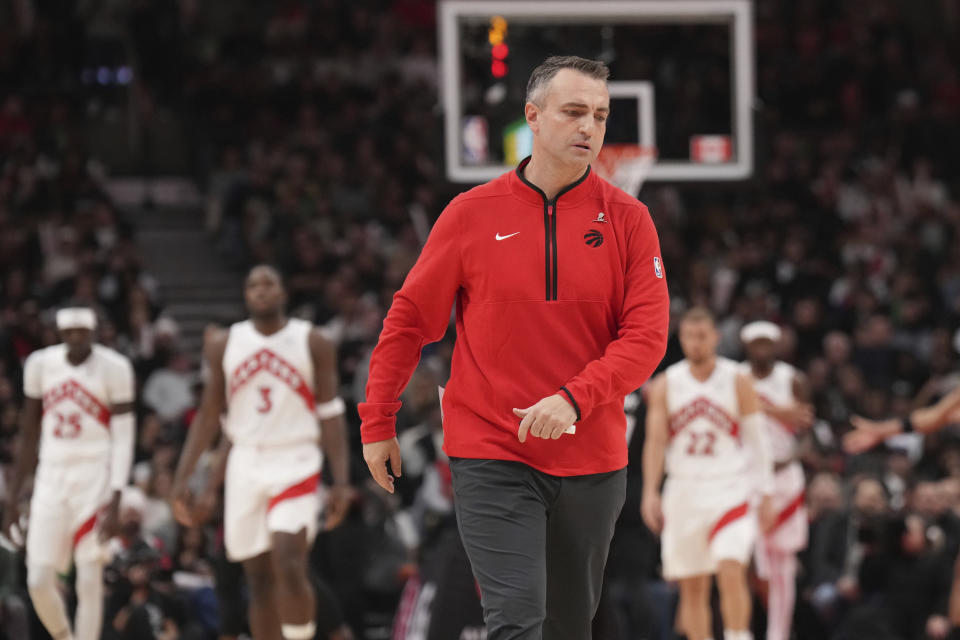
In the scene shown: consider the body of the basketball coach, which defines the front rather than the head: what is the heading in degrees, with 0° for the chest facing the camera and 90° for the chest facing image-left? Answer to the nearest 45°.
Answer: approximately 0°

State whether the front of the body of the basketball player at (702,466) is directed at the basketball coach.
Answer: yes

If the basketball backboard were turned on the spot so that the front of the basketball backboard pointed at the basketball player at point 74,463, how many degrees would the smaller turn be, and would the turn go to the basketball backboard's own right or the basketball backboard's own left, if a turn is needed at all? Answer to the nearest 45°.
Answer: approximately 45° to the basketball backboard's own right

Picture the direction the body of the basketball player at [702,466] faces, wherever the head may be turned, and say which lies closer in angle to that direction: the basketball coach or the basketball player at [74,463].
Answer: the basketball coach

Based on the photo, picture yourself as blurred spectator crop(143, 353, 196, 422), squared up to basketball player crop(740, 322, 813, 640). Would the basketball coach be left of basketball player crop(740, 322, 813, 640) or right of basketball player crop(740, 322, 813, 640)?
right

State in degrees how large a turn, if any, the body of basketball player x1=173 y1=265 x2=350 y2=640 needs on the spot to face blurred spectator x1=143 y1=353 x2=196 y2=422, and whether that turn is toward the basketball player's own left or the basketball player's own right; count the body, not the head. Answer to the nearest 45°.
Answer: approximately 180°

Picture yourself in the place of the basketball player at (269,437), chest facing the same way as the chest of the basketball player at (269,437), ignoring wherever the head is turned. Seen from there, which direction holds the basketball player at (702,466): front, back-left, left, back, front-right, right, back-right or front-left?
left
